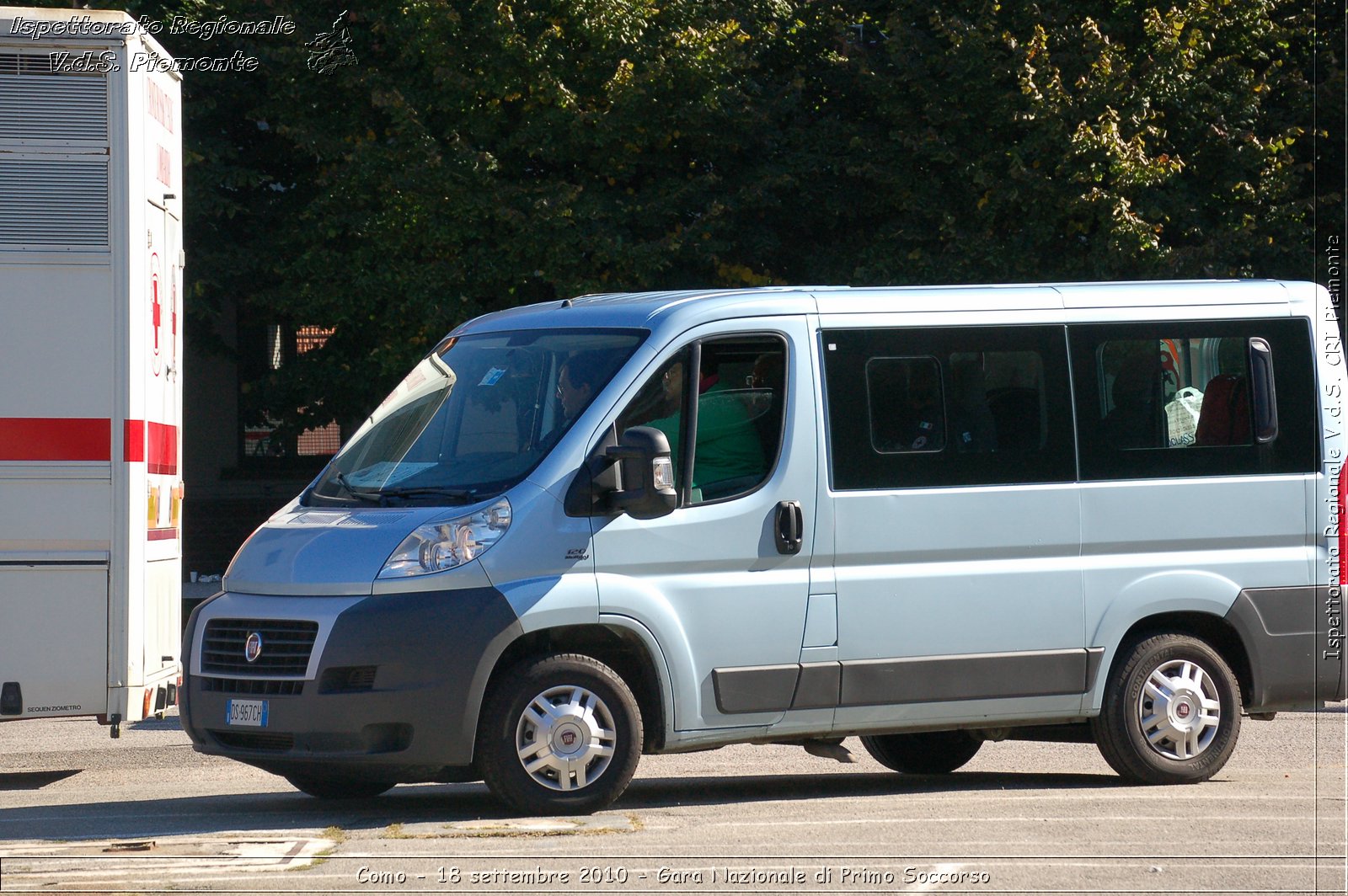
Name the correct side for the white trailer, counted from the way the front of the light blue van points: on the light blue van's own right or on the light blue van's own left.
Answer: on the light blue van's own right

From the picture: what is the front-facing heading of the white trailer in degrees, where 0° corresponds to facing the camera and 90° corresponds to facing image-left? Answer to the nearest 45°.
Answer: approximately 90°

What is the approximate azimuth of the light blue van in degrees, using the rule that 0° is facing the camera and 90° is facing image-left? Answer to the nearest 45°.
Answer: approximately 45°

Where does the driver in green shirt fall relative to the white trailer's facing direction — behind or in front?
behind

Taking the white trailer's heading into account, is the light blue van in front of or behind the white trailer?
behind
